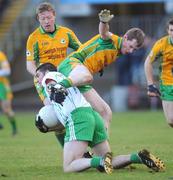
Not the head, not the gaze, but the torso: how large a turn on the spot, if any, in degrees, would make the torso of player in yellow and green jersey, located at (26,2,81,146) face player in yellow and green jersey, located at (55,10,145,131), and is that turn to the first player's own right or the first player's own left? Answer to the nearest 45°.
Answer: approximately 45° to the first player's own left

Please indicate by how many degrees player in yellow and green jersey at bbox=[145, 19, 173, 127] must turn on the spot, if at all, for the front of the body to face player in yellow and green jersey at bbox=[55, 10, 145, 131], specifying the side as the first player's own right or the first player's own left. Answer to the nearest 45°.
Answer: approximately 45° to the first player's own right

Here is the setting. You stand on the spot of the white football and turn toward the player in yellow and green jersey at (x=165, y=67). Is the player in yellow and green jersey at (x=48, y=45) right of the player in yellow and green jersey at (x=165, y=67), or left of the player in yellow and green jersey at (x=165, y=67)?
left

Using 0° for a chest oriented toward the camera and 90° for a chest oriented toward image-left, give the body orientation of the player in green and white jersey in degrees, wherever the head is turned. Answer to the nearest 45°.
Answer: approximately 135°

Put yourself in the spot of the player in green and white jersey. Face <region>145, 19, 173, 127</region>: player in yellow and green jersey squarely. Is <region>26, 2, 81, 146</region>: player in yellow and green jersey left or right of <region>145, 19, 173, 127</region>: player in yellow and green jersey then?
left

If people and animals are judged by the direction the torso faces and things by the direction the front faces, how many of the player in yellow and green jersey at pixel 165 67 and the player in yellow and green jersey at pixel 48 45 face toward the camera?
2

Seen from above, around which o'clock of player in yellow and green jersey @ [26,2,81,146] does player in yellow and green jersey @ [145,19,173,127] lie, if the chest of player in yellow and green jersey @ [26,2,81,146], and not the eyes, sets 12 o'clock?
player in yellow and green jersey @ [145,19,173,127] is roughly at 9 o'clock from player in yellow and green jersey @ [26,2,81,146].
